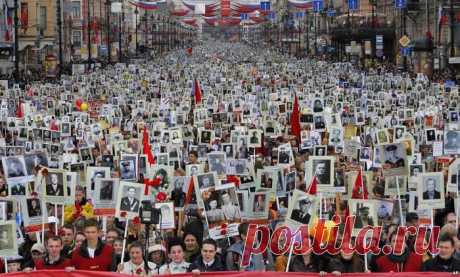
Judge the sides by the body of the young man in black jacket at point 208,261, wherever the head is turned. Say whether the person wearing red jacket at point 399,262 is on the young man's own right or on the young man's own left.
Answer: on the young man's own left

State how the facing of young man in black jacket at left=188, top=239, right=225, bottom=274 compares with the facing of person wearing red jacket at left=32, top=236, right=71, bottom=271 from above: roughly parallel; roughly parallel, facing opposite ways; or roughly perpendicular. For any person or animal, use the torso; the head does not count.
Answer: roughly parallel

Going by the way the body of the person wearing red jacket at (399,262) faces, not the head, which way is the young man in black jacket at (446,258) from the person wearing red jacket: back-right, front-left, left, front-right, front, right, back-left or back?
front-left

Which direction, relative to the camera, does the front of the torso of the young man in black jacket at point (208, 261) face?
toward the camera

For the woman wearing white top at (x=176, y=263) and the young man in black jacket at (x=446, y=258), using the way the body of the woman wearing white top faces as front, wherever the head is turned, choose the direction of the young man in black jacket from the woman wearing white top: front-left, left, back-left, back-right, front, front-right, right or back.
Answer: left

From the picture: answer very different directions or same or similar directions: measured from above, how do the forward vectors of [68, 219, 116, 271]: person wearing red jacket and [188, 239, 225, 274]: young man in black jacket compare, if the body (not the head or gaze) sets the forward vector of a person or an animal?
same or similar directions

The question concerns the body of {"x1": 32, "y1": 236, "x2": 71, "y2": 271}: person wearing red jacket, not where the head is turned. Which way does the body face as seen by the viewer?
toward the camera

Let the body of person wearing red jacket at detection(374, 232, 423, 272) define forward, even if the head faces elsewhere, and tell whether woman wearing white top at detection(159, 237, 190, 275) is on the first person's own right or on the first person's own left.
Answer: on the first person's own right

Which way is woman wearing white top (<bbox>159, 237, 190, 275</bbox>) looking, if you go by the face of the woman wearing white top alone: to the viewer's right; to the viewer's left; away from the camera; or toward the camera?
toward the camera

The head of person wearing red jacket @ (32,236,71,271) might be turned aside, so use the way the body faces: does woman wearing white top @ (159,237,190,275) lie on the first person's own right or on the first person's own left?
on the first person's own left

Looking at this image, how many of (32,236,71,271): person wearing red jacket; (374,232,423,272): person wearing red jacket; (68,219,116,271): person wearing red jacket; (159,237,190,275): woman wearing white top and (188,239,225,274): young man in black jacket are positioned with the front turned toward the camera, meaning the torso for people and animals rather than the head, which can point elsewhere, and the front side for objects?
5

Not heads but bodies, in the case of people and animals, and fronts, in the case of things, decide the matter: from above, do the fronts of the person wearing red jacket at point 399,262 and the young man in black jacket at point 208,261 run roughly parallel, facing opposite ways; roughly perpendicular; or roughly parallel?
roughly parallel

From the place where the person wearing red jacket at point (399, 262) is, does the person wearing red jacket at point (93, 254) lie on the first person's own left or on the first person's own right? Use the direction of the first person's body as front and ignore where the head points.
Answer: on the first person's own right

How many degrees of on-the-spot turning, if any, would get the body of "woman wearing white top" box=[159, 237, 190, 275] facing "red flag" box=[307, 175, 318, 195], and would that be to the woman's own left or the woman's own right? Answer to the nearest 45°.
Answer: approximately 135° to the woman's own left
